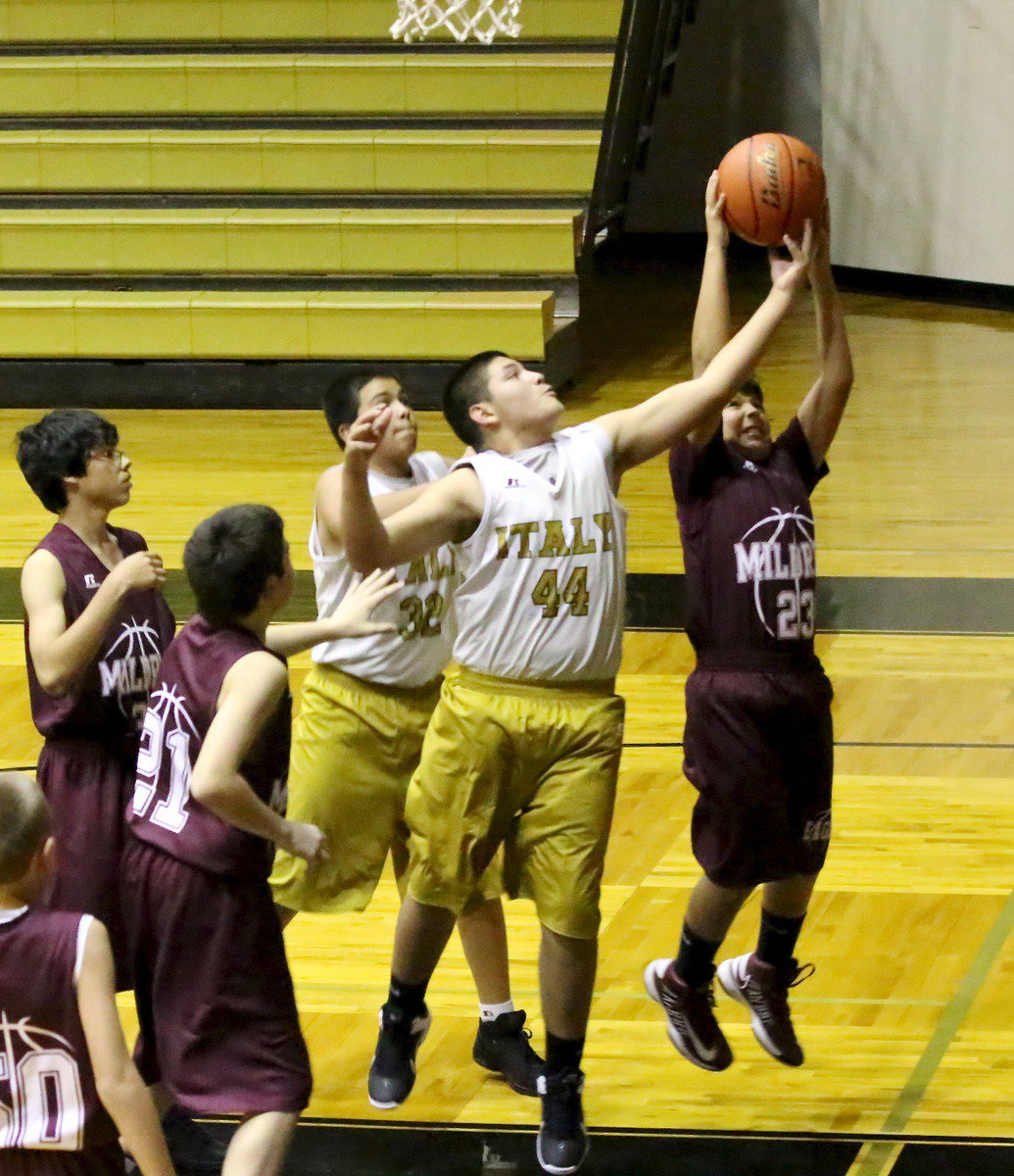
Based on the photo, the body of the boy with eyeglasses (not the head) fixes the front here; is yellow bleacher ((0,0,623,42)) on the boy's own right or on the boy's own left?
on the boy's own left

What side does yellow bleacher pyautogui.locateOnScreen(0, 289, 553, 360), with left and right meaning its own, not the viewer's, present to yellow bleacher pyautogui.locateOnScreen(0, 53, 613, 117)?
back

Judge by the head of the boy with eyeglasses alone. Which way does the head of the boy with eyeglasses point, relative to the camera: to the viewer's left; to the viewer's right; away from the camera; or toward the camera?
to the viewer's right

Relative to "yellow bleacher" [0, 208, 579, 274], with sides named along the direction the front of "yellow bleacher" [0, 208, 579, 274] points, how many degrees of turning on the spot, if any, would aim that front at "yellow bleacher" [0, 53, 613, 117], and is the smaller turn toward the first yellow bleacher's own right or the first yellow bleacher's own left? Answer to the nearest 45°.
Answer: approximately 180°

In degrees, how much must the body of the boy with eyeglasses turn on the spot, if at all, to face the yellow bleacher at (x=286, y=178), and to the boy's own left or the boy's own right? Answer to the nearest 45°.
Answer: approximately 135° to the boy's own left

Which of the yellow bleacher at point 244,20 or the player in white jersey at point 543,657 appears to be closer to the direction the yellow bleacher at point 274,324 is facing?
the player in white jersey

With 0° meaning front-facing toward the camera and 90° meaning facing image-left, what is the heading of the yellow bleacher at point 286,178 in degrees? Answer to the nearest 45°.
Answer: approximately 0°

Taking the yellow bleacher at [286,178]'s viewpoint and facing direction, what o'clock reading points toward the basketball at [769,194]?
The basketball is roughly at 12 o'clock from the yellow bleacher.

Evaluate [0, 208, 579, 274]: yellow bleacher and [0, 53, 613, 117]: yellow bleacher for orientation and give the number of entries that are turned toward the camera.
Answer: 2

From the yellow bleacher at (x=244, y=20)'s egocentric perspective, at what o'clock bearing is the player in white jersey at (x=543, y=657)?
The player in white jersey is roughly at 12 o'clock from the yellow bleacher.

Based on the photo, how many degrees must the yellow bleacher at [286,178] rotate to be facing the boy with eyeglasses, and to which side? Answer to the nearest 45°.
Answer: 0° — it already faces them

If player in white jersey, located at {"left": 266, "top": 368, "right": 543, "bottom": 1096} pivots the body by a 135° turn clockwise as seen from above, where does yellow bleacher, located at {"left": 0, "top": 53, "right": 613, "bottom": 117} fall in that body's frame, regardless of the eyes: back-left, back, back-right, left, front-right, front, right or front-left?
right
